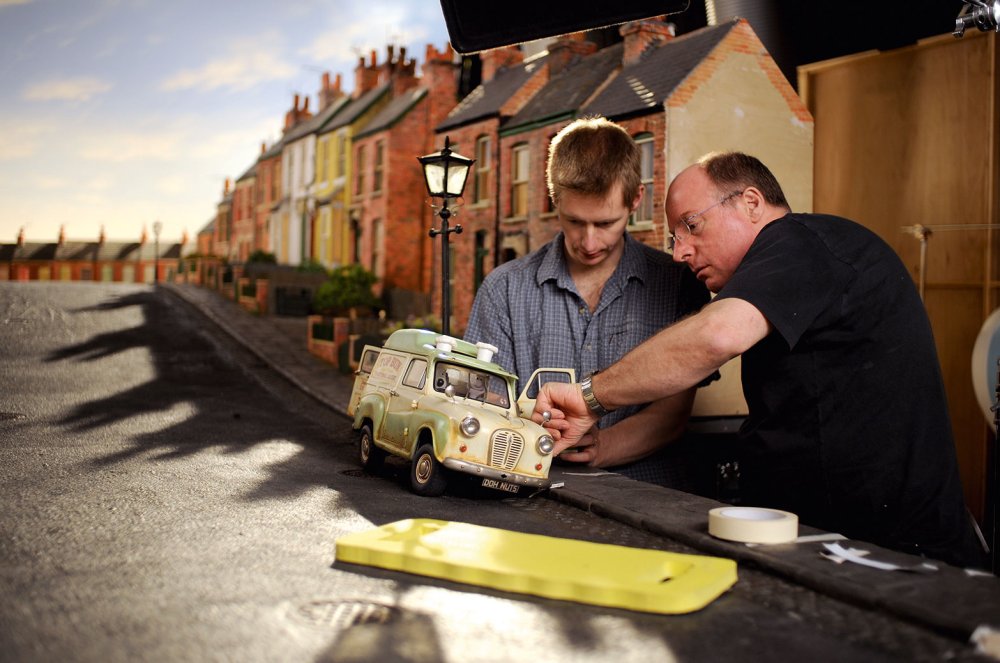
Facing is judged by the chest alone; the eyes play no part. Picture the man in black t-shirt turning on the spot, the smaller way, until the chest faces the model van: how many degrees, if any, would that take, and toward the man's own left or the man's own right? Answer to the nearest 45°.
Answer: approximately 45° to the man's own right

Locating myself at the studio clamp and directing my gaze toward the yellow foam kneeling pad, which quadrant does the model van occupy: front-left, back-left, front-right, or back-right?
front-right

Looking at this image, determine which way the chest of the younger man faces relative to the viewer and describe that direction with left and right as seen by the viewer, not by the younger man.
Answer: facing the viewer

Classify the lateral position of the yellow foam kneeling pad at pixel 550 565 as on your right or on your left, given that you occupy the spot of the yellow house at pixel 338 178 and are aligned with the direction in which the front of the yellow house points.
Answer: on your left

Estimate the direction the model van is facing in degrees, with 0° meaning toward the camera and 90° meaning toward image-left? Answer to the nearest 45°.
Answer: approximately 315°

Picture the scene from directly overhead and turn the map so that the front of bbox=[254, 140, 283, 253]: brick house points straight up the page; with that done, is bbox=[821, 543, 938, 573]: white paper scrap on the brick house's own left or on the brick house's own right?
on the brick house's own left

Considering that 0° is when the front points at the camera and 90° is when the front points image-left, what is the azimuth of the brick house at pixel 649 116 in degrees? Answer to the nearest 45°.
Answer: approximately 45°

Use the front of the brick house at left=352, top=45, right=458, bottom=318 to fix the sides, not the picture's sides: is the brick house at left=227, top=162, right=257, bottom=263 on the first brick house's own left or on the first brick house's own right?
on the first brick house's own right

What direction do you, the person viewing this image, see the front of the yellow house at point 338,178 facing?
facing the viewer and to the left of the viewer

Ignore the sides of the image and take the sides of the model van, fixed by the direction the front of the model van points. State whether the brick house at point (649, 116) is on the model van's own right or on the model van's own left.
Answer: on the model van's own left

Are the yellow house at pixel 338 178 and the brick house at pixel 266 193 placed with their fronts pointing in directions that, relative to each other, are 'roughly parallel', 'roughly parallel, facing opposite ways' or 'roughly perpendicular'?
roughly parallel

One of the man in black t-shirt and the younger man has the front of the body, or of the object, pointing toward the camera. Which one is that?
the younger man

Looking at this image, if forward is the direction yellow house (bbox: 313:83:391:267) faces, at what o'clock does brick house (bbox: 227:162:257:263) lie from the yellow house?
The brick house is roughly at 4 o'clock from the yellow house.

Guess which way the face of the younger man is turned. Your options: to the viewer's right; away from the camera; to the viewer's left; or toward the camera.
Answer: toward the camera

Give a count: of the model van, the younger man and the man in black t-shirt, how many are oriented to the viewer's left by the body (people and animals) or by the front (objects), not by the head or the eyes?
1

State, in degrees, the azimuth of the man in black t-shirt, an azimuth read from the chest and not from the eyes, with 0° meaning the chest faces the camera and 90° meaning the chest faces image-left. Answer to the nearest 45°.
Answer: approximately 90°

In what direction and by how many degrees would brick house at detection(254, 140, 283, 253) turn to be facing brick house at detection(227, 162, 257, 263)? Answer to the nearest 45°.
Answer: approximately 135° to its right

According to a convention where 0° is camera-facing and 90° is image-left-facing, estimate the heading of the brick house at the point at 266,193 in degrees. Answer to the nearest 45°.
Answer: approximately 45°

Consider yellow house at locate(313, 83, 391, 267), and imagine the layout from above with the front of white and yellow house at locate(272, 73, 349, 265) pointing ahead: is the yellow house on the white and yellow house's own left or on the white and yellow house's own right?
on the white and yellow house's own left

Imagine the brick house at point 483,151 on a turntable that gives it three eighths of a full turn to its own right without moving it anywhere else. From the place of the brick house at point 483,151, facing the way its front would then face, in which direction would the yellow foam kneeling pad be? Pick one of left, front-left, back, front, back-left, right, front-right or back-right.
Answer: back
